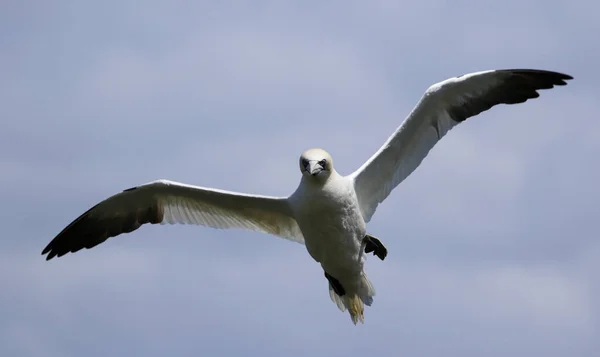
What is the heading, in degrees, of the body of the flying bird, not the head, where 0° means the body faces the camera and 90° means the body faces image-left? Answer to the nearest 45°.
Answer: approximately 0°
